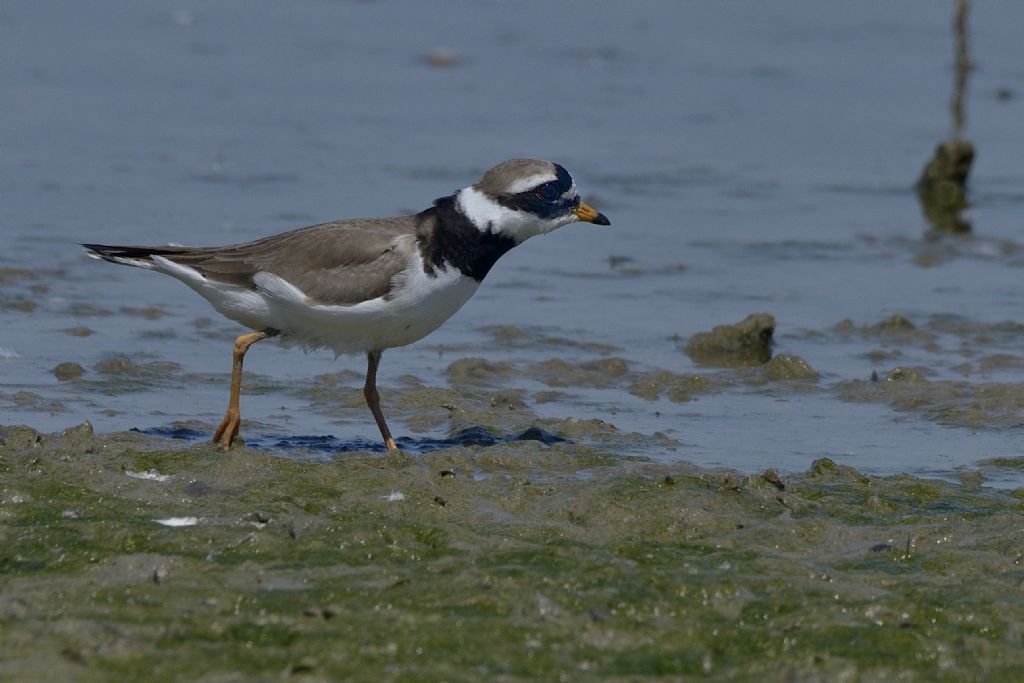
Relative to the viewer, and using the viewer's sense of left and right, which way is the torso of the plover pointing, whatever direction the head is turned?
facing to the right of the viewer
